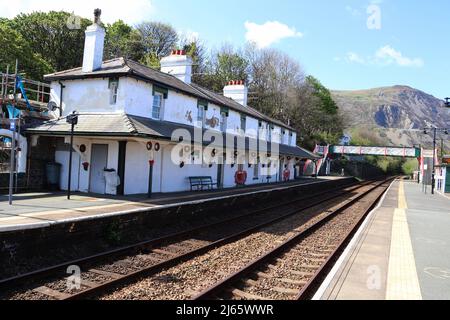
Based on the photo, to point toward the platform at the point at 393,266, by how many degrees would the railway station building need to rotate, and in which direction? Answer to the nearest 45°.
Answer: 0° — it already faces it

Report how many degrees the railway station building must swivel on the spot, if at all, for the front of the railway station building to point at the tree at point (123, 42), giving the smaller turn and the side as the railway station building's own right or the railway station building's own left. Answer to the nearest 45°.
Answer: approximately 135° to the railway station building's own left

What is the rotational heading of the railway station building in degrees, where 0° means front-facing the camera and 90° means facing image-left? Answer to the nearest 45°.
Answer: approximately 315°
